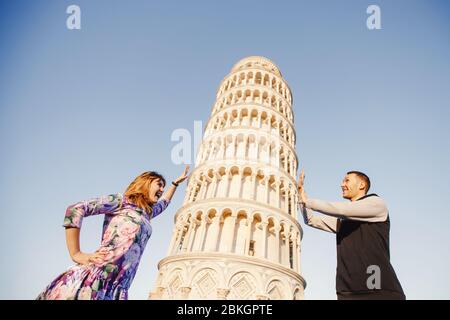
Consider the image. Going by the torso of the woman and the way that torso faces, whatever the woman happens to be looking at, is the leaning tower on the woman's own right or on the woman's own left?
on the woman's own left

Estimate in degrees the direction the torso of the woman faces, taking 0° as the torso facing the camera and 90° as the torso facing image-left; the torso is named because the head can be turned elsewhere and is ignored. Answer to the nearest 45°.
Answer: approximately 270°

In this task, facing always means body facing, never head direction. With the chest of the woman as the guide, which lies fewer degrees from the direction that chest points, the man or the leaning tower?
the man

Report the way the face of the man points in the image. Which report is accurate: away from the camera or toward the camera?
toward the camera

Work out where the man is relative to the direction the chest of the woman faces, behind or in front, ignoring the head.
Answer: in front
